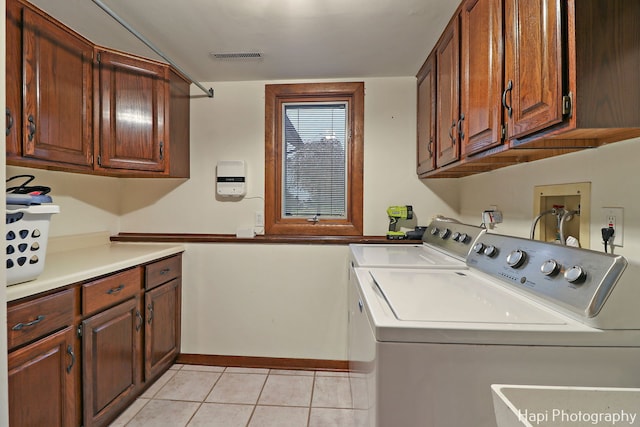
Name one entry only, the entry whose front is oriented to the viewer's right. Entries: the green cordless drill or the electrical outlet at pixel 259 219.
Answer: the green cordless drill

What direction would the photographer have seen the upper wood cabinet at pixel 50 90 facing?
facing the viewer and to the right of the viewer

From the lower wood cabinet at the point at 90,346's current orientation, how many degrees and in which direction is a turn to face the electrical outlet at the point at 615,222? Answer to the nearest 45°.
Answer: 0° — it already faces it

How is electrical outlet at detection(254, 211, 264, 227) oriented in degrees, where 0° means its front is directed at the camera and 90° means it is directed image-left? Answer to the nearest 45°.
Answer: approximately 0°

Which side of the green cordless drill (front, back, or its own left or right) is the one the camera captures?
right

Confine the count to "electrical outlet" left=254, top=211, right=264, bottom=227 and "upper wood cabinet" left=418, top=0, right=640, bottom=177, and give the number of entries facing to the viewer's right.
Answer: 0

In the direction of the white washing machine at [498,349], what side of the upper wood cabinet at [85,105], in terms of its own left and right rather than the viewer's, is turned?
front

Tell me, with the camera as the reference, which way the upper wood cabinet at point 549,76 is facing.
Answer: facing the viewer and to the left of the viewer
